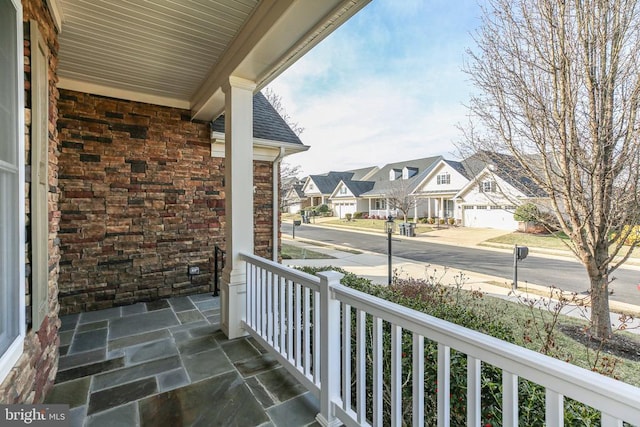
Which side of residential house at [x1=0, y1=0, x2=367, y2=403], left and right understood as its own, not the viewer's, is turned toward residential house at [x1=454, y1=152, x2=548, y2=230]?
front

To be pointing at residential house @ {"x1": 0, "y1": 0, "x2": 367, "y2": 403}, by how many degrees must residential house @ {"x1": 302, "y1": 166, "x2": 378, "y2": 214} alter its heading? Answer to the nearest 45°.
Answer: approximately 45° to its left

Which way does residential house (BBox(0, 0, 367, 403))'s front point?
to the viewer's right

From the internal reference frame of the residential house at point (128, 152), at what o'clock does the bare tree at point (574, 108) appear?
The bare tree is roughly at 1 o'clock from the residential house.

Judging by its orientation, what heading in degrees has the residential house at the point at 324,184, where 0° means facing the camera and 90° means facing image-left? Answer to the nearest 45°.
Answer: approximately 45°

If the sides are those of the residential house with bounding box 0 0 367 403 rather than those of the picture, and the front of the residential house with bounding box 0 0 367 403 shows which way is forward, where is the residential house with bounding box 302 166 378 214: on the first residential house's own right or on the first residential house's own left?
on the first residential house's own left

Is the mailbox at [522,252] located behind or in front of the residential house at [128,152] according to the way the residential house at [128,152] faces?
in front

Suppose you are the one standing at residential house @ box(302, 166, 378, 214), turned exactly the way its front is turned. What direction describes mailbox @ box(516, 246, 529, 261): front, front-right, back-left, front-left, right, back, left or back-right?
front-left

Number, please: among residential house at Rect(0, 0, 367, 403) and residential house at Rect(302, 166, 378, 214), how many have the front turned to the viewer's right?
1

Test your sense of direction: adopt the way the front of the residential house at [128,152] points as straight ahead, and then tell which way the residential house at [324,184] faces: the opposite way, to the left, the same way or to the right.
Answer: the opposite way
